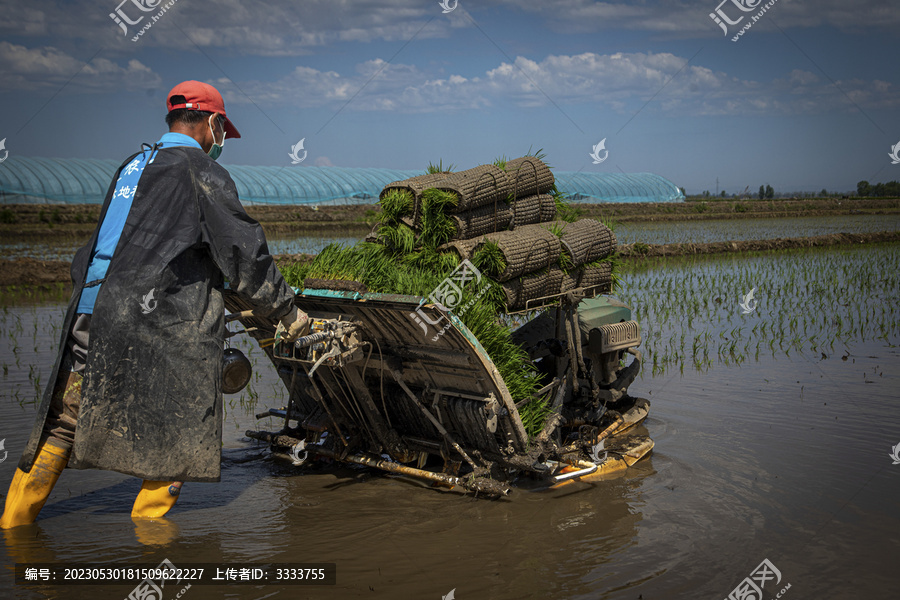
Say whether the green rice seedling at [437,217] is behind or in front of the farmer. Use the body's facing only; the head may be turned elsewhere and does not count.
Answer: in front

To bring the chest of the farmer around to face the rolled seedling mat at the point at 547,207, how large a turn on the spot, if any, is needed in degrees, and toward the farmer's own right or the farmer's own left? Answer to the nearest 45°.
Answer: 0° — they already face it

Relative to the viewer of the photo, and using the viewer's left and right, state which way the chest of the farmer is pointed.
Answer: facing away from the viewer and to the right of the viewer

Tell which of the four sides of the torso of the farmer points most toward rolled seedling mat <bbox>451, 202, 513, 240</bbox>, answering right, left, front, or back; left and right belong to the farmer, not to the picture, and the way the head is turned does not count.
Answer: front

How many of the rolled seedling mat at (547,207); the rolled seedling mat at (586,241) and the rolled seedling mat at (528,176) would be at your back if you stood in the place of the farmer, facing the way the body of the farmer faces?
0

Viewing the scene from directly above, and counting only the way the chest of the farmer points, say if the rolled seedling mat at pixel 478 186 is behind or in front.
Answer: in front

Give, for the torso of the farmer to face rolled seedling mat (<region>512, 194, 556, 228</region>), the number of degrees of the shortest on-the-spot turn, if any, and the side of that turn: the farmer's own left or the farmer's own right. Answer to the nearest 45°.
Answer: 0° — they already face it

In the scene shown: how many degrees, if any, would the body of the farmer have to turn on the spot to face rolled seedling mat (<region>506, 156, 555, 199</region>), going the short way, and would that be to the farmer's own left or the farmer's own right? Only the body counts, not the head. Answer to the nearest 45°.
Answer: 0° — they already face it
